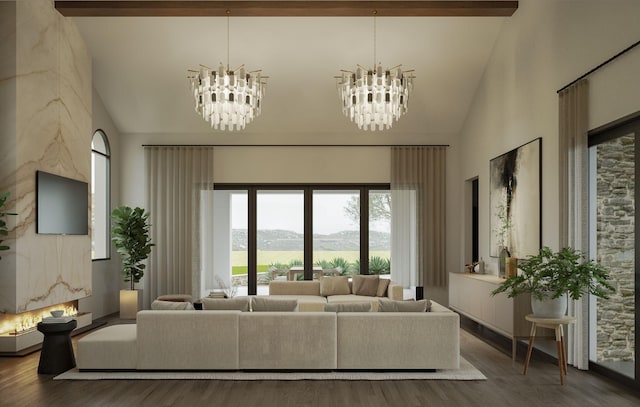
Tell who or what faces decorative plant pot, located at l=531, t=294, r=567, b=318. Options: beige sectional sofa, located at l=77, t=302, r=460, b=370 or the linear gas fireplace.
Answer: the linear gas fireplace

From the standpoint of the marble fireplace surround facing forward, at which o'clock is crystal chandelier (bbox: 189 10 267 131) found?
The crystal chandelier is roughly at 12 o'clock from the marble fireplace surround.

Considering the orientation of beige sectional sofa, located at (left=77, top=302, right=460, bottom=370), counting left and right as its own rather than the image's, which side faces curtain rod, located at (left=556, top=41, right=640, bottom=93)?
right

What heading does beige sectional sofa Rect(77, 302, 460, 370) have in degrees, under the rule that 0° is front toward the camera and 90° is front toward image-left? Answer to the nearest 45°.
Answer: approximately 180°

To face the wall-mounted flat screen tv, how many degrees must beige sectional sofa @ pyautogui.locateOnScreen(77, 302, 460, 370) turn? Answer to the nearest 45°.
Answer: approximately 45° to its left

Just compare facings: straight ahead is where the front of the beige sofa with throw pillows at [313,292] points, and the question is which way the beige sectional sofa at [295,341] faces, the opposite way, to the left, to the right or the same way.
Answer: the opposite way

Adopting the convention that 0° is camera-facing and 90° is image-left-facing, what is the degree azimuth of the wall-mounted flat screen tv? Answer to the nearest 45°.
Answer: approximately 315°

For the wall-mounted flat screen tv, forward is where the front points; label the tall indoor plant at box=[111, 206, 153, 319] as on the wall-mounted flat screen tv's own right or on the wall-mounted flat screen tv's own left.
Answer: on the wall-mounted flat screen tv's own left

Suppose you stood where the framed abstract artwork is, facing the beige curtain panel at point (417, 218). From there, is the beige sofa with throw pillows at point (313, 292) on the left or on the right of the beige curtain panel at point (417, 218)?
left

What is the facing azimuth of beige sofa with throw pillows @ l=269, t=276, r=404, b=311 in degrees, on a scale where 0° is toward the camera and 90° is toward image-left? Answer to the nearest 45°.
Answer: approximately 0°

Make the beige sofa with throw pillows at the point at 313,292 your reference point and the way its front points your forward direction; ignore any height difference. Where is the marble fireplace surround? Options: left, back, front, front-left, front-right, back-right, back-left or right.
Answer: front-right

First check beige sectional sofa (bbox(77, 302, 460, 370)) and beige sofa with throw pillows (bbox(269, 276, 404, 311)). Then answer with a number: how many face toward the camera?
1
